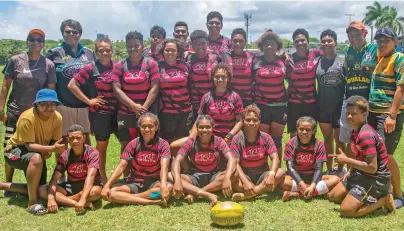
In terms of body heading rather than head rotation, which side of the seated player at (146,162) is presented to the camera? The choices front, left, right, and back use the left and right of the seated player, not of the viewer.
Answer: front

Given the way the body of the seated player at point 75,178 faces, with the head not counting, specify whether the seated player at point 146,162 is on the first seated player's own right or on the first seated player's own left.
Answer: on the first seated player's own left

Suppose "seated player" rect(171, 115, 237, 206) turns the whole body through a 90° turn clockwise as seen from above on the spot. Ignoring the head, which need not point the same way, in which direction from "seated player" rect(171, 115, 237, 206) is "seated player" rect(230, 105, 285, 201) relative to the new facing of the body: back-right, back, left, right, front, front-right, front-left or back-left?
back

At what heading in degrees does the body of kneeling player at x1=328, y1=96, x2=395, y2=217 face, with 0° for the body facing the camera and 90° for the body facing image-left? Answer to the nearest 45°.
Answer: approximately 45°

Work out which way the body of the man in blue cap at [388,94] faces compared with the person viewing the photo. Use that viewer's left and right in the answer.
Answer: facing the viewer and to the left of the viewer

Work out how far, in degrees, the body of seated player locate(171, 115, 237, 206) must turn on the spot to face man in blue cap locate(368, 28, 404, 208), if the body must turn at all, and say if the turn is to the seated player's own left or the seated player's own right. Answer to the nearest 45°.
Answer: approximately 90° to the seated player's own left

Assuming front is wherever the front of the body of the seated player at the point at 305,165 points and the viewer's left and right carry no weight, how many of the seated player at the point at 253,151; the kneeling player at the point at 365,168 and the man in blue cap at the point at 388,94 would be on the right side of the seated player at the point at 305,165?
1

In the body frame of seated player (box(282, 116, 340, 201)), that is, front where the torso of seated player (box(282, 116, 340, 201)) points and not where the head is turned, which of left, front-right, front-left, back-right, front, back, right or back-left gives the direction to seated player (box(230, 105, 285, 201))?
right

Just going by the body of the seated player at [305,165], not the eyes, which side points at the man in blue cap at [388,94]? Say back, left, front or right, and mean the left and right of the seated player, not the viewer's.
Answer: left

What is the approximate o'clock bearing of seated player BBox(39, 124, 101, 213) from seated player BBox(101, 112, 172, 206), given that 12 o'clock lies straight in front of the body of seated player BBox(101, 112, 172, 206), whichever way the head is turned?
seated player BBox(39, 124, 101, 213) is roughly at 3 o'clock from seated player BBox(101, 112, 172, 206).

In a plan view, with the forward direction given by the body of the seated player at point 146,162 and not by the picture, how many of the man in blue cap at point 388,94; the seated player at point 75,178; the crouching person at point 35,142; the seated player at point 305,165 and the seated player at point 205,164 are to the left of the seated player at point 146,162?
3

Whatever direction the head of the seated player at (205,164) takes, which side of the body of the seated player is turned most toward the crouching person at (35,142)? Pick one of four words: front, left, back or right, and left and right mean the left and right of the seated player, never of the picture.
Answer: right

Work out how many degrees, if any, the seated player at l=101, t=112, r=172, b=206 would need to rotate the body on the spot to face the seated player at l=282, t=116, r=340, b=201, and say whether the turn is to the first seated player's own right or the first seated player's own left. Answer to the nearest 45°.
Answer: approximately 90° to the first seated player's own left
